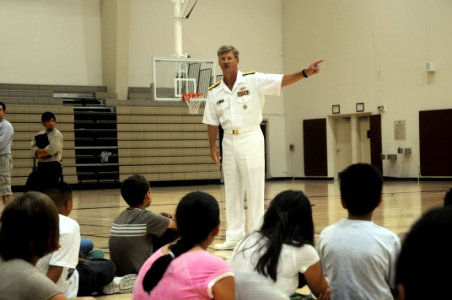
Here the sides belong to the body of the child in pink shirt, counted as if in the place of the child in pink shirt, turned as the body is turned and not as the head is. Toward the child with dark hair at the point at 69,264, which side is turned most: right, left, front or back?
left

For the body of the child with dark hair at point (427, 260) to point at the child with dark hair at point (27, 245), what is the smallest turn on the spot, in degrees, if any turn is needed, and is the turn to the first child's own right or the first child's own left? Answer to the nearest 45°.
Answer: approximately 45° to the first child's own left

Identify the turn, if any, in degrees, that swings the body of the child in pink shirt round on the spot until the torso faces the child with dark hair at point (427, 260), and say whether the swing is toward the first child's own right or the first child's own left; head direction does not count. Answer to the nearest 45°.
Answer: approximately 135° to the first child's own right

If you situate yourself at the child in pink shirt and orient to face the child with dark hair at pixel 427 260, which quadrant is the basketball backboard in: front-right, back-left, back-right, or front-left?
back-left

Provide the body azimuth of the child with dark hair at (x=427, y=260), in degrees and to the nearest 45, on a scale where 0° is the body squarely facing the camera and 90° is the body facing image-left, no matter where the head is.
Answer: approximately 180°

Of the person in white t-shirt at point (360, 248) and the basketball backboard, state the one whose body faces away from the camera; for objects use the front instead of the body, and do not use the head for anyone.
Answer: the person in white t-shirt

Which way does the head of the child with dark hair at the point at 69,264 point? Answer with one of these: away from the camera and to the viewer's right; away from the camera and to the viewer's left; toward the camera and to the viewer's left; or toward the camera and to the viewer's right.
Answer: away from the camera and to the viewer's right

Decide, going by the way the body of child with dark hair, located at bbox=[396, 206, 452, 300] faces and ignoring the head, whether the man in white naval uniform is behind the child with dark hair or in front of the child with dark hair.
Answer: in front

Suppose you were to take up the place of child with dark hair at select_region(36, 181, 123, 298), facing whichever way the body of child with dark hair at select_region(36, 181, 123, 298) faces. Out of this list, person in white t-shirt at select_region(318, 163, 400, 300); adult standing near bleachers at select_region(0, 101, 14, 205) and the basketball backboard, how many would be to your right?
1

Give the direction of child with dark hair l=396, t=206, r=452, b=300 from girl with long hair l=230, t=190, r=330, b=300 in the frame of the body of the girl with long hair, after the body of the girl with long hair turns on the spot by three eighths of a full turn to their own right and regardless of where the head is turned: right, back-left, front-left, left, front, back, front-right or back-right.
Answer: front

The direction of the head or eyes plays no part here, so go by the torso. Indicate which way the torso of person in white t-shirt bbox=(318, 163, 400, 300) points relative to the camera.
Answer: away from the camera

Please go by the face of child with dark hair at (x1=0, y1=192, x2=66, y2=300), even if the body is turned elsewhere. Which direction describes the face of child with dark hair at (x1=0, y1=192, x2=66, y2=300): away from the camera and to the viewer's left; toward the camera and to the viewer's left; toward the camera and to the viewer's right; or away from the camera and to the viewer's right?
away from the camera and to the viewer's right

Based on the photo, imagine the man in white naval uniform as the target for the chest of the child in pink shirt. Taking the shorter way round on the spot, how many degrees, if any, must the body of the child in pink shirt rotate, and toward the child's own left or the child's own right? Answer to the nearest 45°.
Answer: approximately 45° to the child's own left

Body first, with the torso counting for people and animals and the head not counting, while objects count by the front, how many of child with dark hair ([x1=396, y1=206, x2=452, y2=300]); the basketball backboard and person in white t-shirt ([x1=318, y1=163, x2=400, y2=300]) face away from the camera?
2

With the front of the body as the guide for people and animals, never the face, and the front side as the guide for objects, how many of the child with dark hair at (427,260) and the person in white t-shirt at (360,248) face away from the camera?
2
